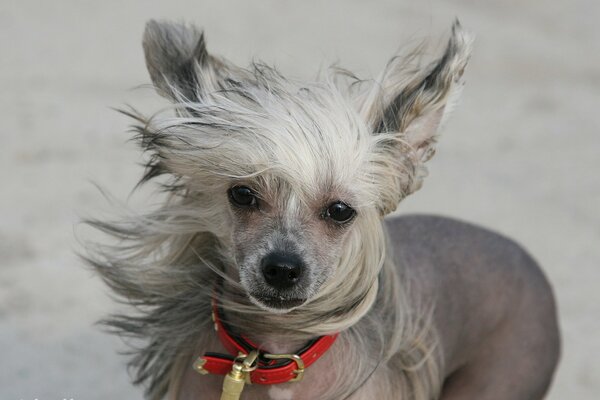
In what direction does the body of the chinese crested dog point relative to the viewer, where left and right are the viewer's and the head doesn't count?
facing the viewer and to the left of the viewer
